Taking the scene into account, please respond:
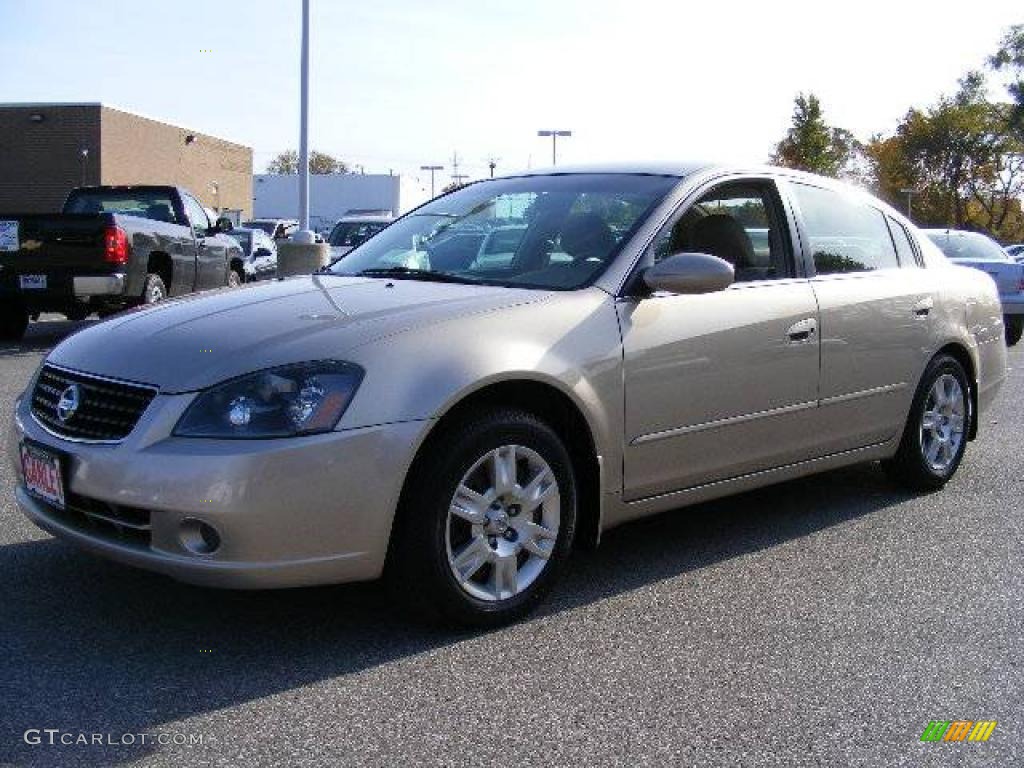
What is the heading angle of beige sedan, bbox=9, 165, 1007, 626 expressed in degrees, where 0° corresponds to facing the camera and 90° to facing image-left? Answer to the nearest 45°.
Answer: approximately 45°

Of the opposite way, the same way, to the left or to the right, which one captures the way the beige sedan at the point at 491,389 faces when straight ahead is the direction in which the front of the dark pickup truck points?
the opposite way

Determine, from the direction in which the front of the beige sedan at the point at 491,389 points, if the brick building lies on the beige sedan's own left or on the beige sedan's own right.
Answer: on the beige sedan's own right

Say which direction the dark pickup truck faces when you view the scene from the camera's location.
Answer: facing away from the viewer and to the right of the viewer

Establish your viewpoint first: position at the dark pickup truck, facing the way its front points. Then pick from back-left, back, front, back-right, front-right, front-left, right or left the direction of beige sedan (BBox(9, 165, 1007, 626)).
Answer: back-right

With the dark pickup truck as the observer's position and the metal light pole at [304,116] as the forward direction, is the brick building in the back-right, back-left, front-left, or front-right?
front-left

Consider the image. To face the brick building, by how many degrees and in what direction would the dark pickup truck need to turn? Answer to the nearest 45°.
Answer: approximately 45° to its left

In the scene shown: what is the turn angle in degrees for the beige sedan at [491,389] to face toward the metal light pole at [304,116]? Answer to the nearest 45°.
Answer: approximately 135° to its right
